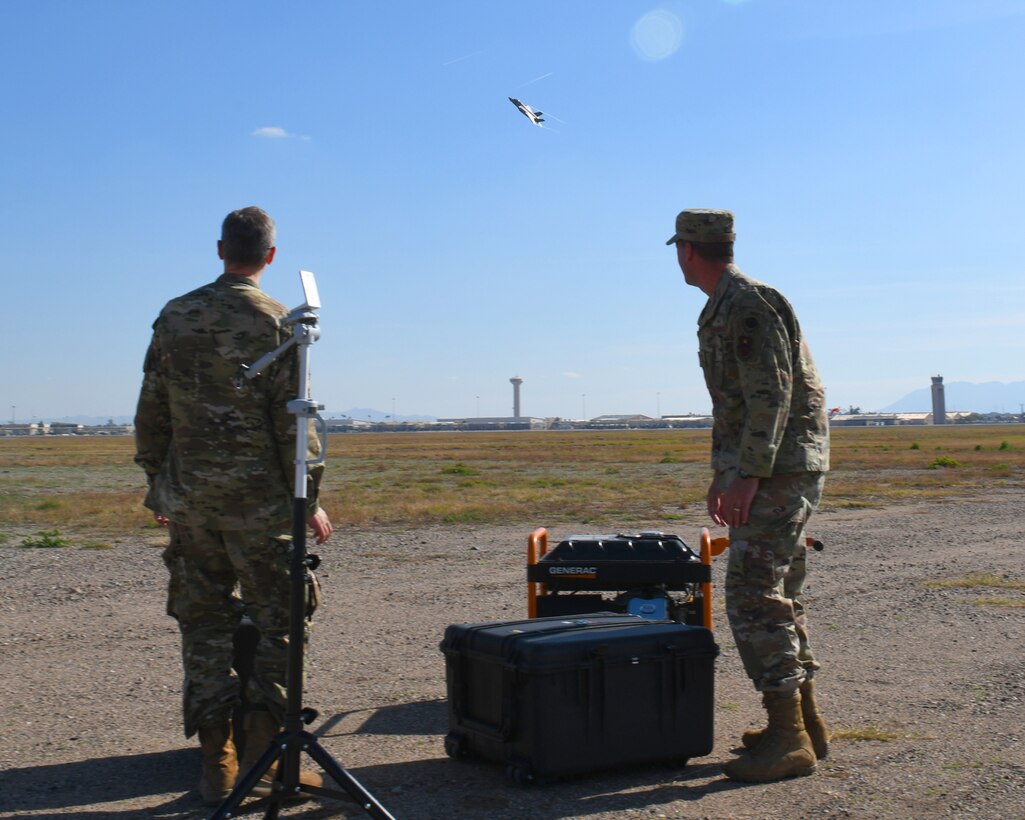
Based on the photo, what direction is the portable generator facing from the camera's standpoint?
toward the camera

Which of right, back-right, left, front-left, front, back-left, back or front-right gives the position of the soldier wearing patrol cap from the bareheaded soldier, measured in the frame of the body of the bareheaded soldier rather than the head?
right

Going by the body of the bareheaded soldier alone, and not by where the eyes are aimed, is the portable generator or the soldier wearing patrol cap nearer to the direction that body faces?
the portable generator

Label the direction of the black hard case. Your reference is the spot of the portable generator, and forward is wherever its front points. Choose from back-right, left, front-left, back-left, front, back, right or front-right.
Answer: front

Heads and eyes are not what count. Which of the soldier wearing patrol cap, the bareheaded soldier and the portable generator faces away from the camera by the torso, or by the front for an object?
the bareheaded soldier

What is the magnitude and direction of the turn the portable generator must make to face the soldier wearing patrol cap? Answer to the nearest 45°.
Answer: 0° — it already faces them

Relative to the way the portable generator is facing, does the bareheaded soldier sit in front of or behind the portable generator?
in front

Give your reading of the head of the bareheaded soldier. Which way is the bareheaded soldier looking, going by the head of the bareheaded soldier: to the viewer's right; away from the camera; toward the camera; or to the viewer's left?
away from the camera

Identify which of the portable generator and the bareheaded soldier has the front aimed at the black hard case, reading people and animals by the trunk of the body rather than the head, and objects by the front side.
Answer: the portable generator

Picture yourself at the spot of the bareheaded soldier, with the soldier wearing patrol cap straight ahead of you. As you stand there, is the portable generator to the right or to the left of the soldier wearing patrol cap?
left

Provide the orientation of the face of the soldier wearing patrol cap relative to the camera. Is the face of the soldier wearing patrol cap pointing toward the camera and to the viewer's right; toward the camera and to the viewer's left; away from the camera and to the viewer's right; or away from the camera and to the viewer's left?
away from the camera and to the viewer's left

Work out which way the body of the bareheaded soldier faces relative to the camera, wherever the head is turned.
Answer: away from the camera

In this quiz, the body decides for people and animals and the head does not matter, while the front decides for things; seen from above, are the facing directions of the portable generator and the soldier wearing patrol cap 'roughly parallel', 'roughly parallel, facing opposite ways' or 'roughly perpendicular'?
roughly perpendicular

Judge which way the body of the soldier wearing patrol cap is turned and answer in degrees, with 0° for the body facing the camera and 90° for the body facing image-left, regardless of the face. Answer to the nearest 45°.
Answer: approximately 90°
